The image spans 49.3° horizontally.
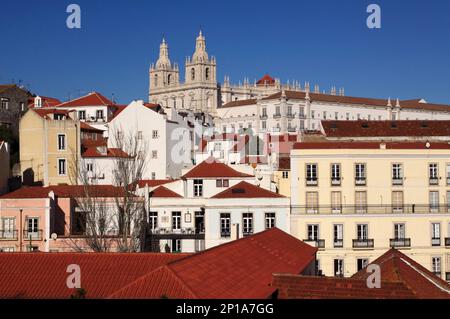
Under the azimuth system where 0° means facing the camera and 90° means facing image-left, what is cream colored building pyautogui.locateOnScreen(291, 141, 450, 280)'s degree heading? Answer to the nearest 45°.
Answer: approximately 0°

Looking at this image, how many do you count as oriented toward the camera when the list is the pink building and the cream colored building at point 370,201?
2

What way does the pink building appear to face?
toward the camera

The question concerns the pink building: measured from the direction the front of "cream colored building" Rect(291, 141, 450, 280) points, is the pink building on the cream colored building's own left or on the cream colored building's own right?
on the cream colored building's own right

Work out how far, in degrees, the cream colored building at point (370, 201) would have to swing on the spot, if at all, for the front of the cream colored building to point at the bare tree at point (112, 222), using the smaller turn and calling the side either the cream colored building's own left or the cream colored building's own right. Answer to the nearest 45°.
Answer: approximately 90° to the cream colored building's own right

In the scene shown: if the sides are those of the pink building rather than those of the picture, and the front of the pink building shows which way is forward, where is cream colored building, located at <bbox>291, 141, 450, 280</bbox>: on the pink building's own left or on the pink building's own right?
on the pink building's own left
